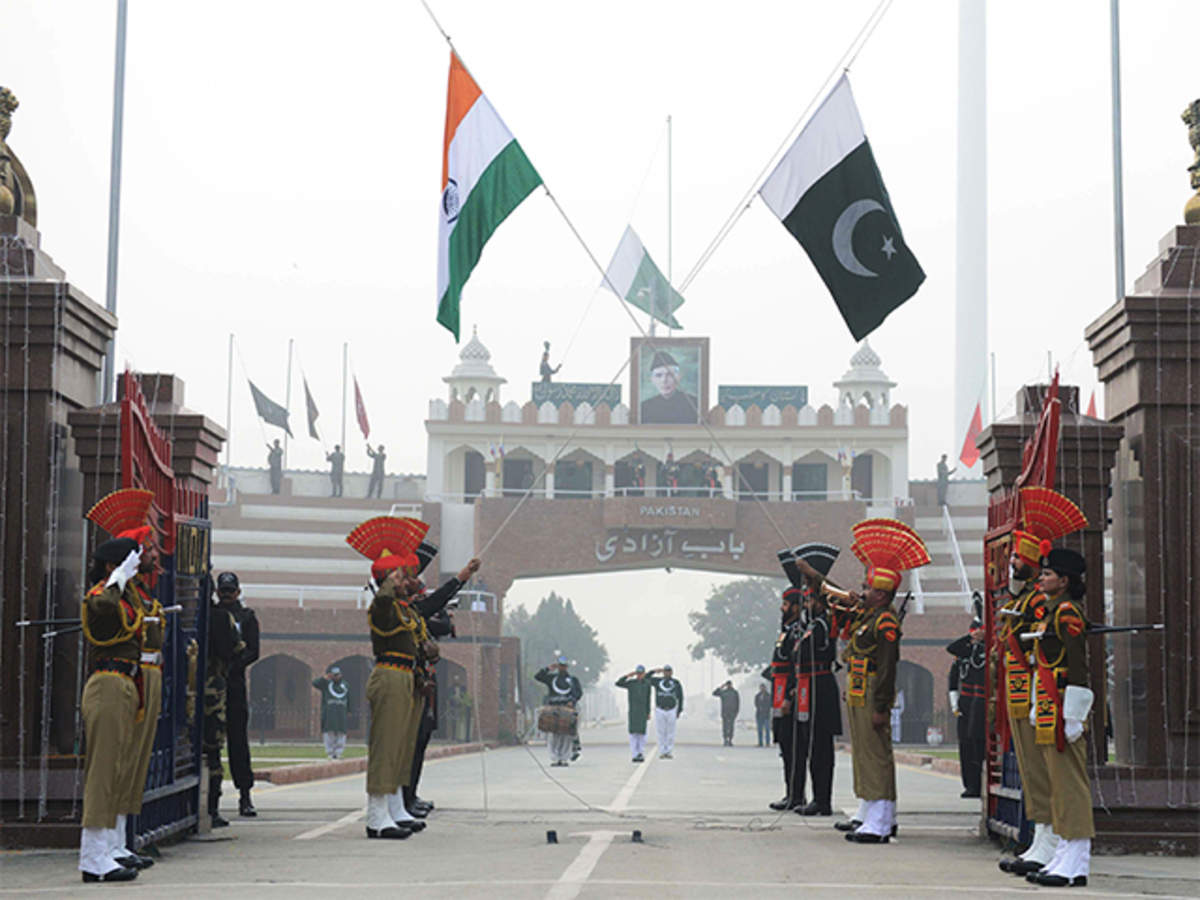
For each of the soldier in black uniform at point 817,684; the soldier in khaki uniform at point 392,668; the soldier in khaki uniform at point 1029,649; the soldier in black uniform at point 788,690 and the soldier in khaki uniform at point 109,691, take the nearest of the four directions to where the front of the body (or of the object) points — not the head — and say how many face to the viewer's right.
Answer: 2

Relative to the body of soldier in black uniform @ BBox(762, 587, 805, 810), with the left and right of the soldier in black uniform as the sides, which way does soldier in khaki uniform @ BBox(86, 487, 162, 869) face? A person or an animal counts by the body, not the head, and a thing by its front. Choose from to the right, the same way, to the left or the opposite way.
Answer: the opposite way

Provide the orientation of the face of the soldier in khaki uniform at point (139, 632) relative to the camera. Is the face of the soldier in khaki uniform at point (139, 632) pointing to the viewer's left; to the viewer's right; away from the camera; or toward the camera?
to the viewer's right

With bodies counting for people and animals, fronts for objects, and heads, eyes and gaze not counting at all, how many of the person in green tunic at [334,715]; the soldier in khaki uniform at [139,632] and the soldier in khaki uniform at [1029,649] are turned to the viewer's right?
1

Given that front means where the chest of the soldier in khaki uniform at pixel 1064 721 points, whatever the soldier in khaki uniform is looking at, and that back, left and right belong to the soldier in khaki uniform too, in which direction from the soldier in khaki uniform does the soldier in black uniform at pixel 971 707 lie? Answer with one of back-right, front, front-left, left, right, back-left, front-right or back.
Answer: right

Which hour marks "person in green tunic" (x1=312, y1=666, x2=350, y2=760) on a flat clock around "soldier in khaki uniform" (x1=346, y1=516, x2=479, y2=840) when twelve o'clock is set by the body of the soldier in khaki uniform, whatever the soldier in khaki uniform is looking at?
The person in green tunic is roughly at 9 o'clock from the soldier in khaki uniform.

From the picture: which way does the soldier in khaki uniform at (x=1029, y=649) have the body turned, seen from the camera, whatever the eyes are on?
to the viewer's left

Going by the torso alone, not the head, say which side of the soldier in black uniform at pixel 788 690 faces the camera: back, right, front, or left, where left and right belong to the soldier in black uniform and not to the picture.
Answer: left

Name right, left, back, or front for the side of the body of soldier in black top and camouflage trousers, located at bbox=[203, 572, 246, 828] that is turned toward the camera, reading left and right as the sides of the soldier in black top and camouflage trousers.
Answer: right

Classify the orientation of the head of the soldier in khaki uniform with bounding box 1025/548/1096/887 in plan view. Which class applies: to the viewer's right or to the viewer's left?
to the viewer's left

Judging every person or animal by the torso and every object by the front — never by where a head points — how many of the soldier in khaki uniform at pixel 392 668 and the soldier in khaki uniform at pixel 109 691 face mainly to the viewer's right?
2

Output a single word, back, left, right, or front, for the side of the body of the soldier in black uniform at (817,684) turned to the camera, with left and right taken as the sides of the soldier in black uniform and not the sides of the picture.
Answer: left

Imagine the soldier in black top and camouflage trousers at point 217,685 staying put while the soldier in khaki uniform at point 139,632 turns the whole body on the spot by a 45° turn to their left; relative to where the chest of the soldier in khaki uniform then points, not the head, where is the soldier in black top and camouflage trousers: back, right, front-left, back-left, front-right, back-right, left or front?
front-left

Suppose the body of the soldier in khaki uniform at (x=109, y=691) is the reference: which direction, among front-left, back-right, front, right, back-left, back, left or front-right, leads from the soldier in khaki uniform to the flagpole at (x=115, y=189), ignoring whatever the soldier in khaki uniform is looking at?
left

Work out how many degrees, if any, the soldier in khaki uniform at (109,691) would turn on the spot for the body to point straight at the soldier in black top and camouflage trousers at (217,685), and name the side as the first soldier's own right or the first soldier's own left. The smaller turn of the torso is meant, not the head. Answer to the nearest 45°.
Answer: approximately 90° to the first soldier's own left
